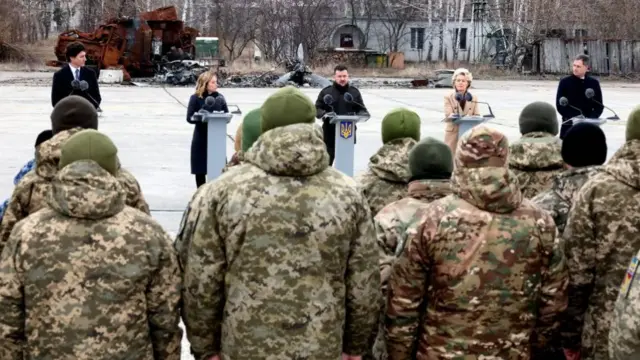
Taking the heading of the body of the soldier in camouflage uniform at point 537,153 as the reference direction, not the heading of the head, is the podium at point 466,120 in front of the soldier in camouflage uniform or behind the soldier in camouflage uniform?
in front

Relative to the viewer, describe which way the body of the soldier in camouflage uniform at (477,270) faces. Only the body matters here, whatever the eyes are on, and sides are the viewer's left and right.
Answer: facing away from the viewer

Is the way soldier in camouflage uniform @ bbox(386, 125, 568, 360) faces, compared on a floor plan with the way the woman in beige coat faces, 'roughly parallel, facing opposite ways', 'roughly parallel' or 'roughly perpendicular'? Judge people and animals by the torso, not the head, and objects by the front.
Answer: roughly parallel, facing opposite ways

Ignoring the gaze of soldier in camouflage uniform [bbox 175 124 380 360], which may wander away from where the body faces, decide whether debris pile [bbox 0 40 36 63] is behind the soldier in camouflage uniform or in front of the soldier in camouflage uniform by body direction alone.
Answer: in front

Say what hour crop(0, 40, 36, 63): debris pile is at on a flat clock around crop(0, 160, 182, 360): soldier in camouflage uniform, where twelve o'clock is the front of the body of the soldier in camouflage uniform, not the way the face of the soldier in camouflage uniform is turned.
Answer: The debris pile is roughly at 12 o'clock from the soldier in camouflage uniform.

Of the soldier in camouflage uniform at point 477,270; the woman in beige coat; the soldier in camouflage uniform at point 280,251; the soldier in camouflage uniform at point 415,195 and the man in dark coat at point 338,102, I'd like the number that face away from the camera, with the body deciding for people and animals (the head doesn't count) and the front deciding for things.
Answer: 3

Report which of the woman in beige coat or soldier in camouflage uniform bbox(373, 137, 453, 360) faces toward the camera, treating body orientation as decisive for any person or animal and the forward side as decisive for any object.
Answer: the woman in beige coat

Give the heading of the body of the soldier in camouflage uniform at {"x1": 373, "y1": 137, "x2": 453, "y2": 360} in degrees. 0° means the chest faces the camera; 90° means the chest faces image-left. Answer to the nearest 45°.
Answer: approximately 180°

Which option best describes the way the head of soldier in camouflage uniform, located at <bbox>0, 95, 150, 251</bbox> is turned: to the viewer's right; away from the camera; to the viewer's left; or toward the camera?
away from the camera

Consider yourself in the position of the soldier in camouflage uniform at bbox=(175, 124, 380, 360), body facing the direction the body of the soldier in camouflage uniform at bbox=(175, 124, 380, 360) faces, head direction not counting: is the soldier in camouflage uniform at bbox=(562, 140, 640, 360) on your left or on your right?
on your right

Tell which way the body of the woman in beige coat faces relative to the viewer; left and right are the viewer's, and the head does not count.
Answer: facing the viewer

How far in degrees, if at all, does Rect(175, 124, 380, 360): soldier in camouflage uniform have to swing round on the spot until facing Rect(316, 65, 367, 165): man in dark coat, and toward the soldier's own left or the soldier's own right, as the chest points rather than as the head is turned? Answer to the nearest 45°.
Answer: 0° — they already face them

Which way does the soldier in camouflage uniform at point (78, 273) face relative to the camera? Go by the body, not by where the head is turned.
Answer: away from the camera

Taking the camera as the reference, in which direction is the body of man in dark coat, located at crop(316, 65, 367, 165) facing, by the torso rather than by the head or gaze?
toward the camera

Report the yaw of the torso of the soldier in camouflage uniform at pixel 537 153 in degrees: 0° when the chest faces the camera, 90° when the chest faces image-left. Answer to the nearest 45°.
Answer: approximately 180°

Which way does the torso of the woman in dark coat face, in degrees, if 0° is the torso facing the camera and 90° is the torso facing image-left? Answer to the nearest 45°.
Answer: approximately 315°
